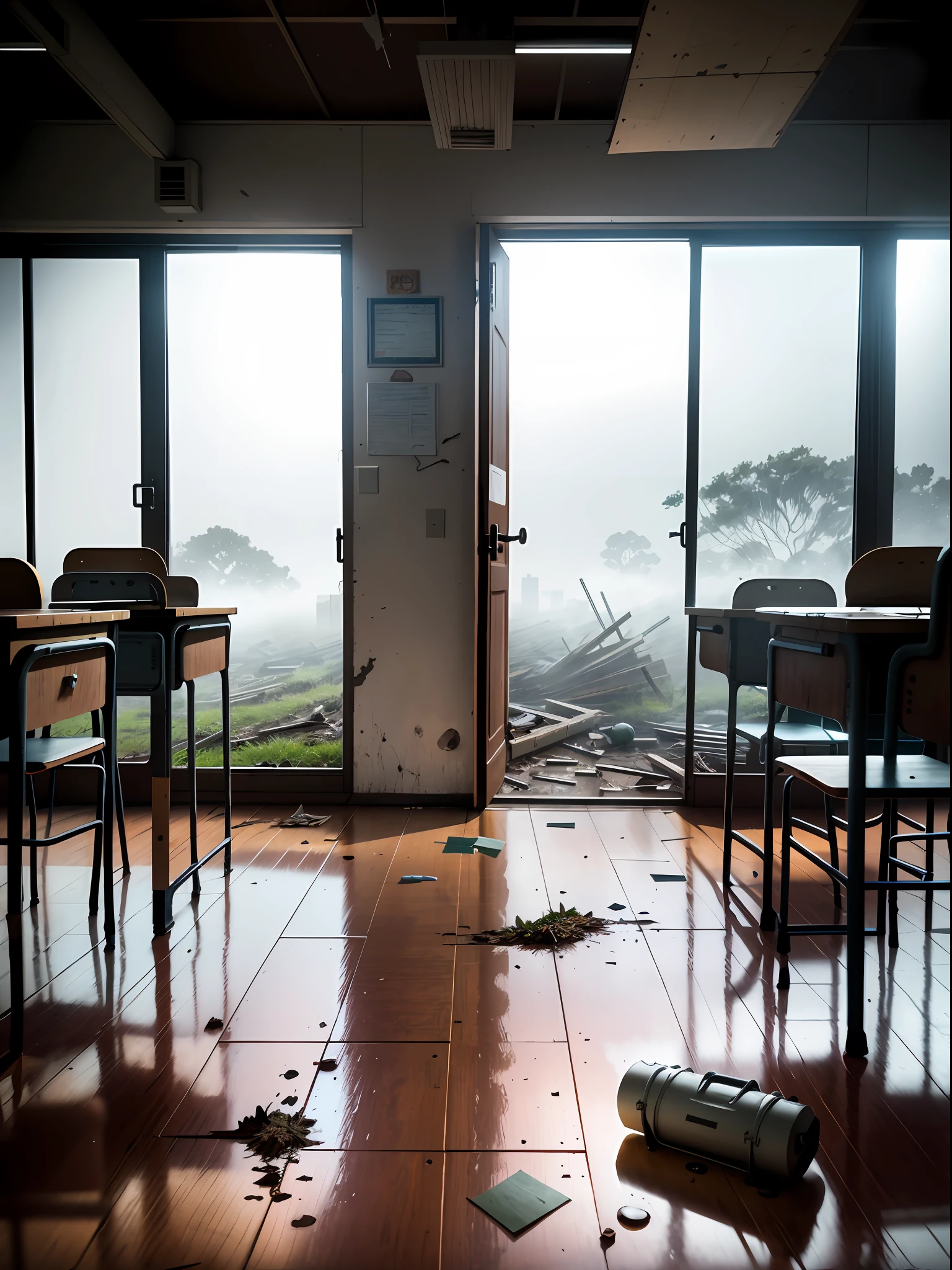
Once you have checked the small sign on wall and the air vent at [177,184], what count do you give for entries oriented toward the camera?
2

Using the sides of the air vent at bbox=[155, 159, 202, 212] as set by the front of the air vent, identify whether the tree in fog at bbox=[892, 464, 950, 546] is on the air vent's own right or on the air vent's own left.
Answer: on the air vent's own left

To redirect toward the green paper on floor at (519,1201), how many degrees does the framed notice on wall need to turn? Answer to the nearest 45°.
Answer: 0° — it already faces it

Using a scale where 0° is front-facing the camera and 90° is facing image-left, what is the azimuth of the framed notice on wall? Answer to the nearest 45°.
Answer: approximately 0°

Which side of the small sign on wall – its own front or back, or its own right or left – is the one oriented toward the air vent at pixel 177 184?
right

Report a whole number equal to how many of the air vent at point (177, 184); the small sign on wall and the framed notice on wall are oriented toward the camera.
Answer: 3

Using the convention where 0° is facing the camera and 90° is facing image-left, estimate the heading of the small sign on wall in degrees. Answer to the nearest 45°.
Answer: approximately 0°
